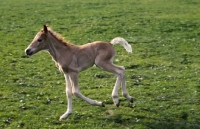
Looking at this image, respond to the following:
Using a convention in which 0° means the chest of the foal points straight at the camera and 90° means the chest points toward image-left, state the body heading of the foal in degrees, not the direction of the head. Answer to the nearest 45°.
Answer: approximately 90°
